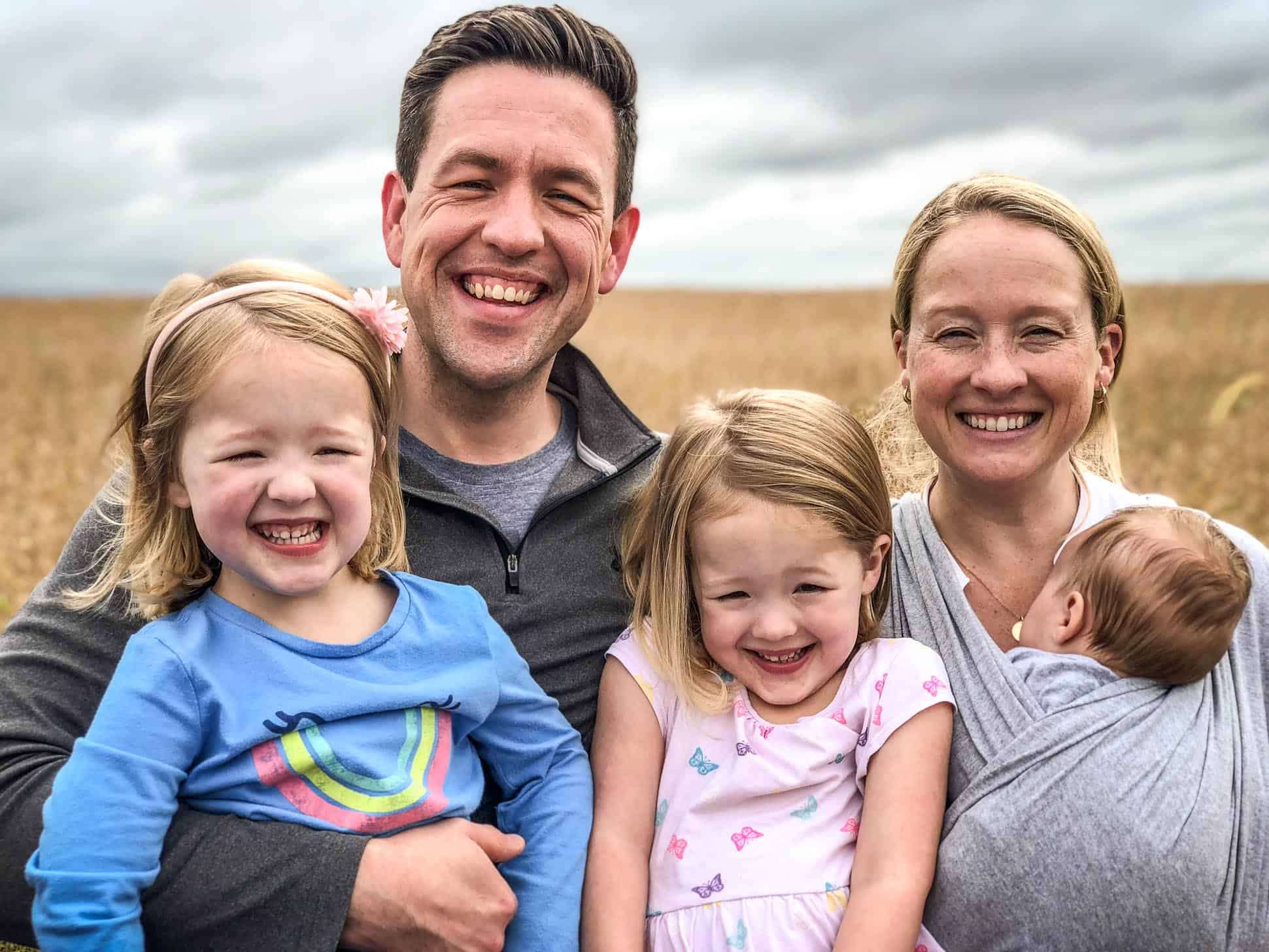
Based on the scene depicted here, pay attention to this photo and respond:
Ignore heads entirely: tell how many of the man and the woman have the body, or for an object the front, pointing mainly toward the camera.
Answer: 2

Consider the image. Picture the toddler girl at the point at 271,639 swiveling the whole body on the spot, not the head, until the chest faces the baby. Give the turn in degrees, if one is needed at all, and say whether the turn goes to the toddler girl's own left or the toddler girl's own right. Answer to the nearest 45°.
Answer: approximately 90° to the toddler girl's own left

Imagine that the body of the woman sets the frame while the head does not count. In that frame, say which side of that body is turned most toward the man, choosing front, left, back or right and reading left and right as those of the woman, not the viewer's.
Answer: right

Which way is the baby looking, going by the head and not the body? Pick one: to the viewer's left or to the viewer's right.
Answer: to the viewer's left

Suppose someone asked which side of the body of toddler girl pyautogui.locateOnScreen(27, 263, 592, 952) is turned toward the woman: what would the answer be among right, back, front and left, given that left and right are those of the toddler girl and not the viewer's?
left

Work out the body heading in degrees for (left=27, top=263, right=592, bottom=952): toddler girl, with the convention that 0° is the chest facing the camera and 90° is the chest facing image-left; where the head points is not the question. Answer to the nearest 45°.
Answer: approximately 0°

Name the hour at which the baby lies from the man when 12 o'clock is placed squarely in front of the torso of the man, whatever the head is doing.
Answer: The baby is roughly at 10 o'clock from the man.

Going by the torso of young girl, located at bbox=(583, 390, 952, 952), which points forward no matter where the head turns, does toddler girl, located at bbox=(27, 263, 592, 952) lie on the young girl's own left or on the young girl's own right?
on the young girl's own right

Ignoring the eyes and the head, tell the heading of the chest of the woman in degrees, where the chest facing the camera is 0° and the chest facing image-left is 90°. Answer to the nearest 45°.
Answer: approximately 0°
